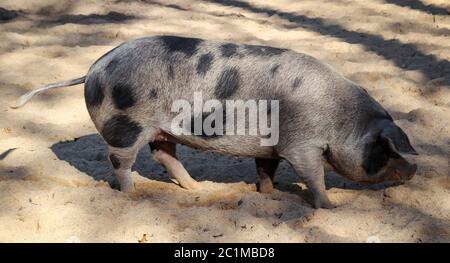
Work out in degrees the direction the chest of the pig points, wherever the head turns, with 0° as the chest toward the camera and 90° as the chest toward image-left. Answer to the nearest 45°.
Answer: approximately 270°
